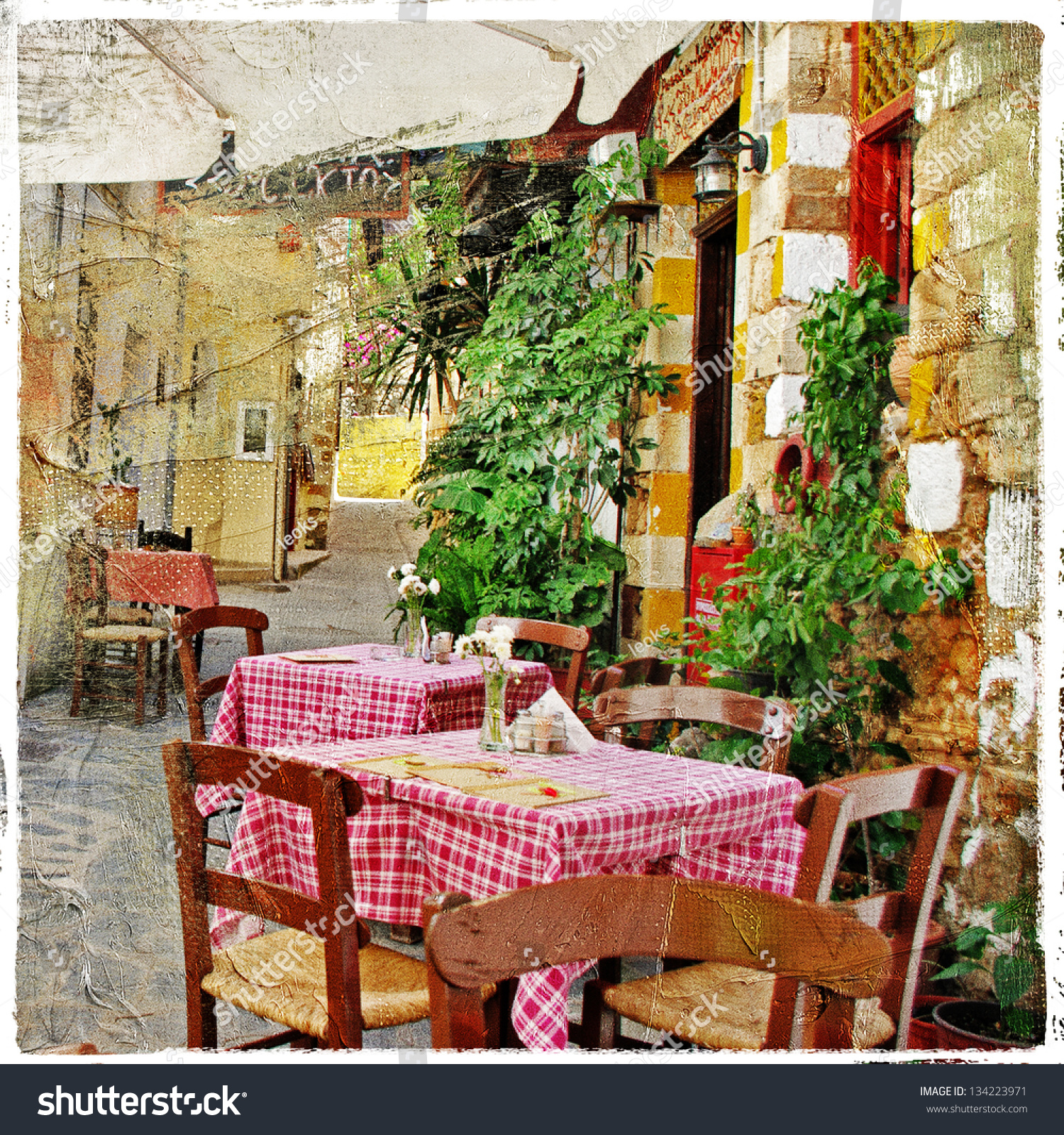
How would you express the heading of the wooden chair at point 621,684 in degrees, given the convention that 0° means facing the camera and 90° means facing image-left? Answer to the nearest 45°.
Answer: approximately 45°

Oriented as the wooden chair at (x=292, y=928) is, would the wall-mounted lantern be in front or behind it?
in front

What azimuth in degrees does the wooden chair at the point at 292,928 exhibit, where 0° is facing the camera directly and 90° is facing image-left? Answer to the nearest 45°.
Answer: approximately 225°

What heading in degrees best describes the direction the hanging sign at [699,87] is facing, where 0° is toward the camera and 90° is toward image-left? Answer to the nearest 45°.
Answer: approximately 45°
